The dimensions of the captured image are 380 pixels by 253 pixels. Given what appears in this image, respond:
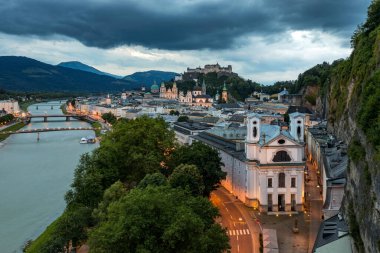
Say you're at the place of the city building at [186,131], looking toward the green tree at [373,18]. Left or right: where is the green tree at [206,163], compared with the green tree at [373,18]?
right

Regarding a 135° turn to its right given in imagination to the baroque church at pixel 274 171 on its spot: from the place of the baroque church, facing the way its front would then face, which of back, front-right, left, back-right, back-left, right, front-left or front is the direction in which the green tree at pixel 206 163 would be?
front-left

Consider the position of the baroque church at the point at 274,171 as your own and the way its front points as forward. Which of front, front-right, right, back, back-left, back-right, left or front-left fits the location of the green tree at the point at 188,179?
front-right

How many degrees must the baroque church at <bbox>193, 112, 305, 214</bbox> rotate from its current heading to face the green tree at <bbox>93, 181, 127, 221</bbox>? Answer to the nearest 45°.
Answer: approximately 45° to its right

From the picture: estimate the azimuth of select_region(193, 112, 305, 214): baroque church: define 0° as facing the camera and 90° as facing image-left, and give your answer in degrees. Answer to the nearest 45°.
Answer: approximately 0°
